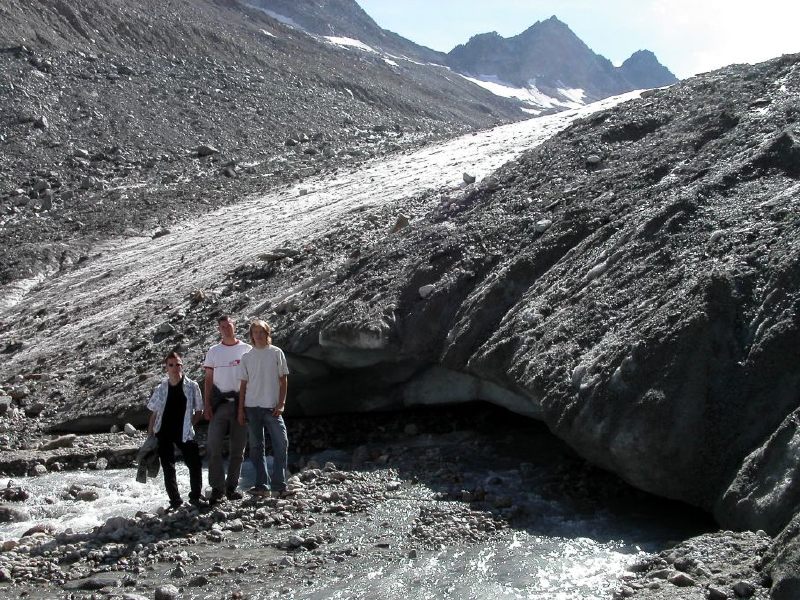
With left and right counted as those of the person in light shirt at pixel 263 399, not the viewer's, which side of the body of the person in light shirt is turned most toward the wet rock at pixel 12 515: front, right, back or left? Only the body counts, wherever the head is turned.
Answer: right

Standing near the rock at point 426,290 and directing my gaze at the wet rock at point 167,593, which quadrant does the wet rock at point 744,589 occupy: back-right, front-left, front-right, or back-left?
front-left

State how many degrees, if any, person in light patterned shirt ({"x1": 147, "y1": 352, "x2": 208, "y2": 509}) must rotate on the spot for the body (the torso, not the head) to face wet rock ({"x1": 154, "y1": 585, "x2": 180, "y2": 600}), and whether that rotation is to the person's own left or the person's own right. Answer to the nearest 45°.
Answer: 0° — they already face it

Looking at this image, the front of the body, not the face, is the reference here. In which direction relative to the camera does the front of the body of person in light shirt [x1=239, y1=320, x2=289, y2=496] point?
toward the camera

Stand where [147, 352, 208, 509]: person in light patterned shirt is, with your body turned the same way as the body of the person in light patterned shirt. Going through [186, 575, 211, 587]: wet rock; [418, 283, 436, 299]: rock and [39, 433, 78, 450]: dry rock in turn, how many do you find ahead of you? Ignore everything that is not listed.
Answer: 1

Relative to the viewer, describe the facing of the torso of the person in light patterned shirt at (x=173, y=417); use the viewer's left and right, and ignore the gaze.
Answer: facing the viewer

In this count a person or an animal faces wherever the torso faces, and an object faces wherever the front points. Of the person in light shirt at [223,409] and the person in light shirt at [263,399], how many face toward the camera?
2

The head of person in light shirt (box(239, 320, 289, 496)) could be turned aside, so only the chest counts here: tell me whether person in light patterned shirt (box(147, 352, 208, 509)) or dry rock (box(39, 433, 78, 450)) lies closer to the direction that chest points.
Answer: the person in light patterned shirt

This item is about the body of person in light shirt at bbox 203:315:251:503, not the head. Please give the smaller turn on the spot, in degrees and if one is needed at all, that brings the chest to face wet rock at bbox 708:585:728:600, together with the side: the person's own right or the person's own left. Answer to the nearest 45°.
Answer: approximately 45° to the person's own left

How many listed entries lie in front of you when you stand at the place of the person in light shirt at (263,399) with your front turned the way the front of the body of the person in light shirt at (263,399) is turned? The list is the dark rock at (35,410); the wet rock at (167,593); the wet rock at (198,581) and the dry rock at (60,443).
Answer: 2

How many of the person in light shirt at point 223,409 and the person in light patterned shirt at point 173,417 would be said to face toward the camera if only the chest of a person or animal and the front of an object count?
2
